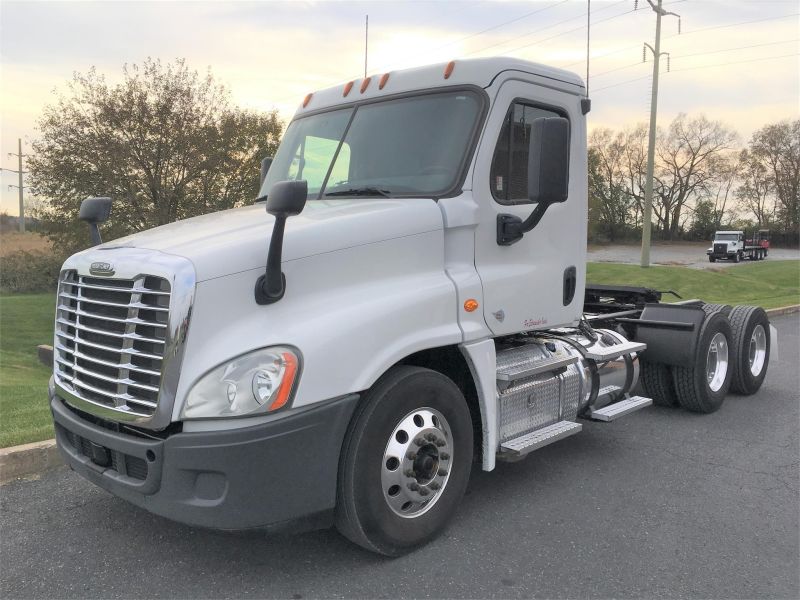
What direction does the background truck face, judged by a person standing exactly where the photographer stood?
facing the viewer and to the left of the viewer

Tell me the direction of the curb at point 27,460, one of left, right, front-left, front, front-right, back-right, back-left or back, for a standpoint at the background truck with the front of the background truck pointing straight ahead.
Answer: front-left

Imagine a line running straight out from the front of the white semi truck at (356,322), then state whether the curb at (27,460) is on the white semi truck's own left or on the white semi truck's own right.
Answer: on the white semi truck's own right

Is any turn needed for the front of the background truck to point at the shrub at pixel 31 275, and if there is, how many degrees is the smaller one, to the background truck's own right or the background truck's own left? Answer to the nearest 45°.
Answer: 0° — it already faces it

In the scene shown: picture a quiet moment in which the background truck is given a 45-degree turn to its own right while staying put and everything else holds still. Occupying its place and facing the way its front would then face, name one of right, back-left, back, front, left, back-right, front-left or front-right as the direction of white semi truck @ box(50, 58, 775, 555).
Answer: left

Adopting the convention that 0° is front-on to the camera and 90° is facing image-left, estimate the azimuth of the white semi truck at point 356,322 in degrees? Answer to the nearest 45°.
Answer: approximately 45°

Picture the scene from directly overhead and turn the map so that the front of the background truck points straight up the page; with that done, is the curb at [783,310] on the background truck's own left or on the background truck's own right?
on the background truck's own left
